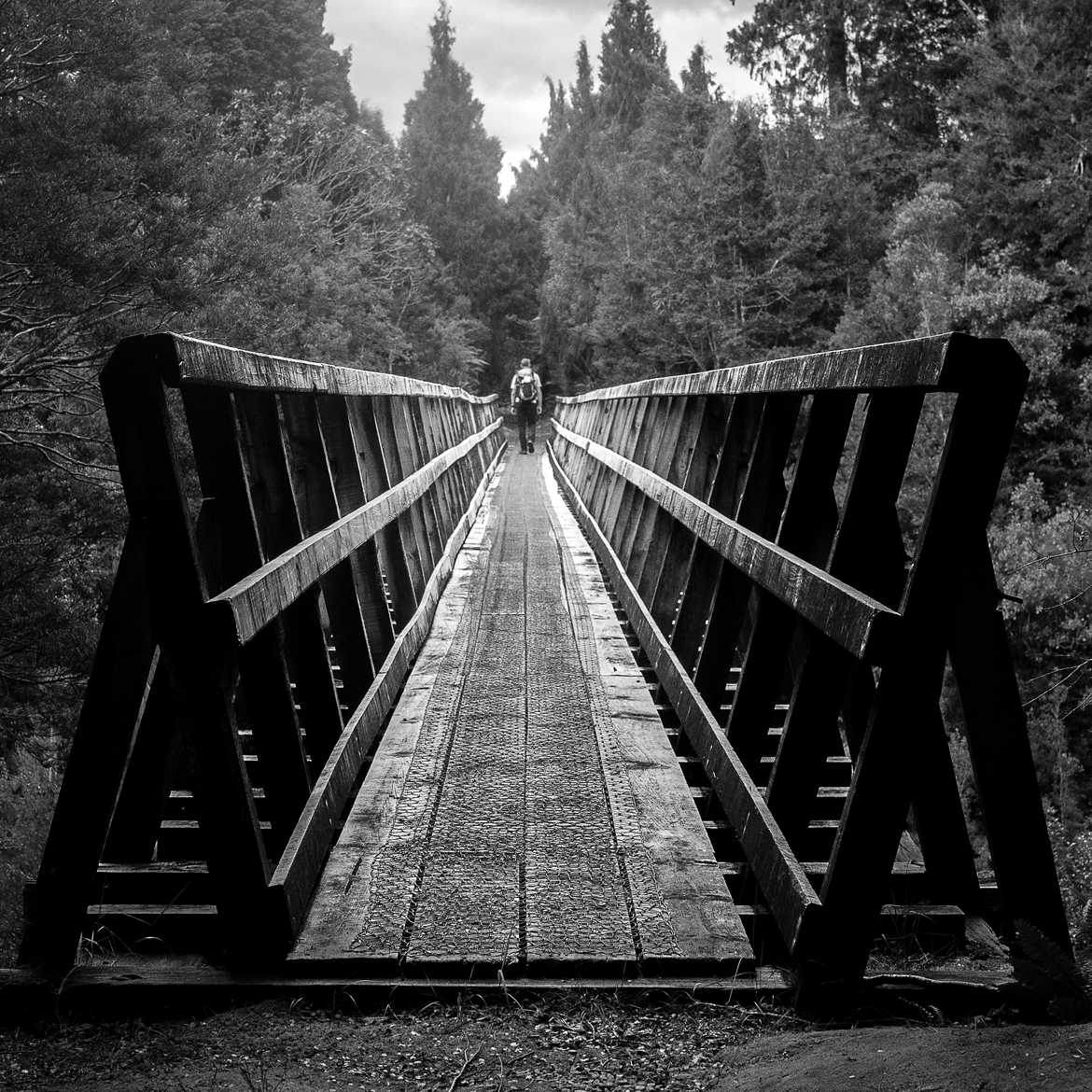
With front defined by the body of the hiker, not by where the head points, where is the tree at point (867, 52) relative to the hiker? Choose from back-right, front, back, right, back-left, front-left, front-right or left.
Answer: front-right

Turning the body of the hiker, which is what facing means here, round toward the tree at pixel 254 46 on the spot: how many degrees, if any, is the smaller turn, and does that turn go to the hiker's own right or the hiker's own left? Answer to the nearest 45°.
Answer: approximately 45° to the hiker's own left

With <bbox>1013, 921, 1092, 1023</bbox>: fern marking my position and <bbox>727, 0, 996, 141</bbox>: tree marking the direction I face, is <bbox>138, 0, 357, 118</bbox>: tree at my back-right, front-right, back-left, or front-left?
front-left

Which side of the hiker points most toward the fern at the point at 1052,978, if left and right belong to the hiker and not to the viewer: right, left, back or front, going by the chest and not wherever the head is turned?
back

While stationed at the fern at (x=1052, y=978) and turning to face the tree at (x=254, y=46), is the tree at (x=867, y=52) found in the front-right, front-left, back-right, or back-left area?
front-right

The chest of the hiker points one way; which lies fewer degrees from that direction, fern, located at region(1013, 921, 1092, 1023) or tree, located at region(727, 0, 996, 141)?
the tree

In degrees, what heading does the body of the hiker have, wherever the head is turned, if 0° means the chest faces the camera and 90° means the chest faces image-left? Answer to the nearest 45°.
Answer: approximately 180°

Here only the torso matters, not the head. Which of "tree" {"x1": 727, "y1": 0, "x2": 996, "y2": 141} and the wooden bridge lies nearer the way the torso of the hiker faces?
the tree
